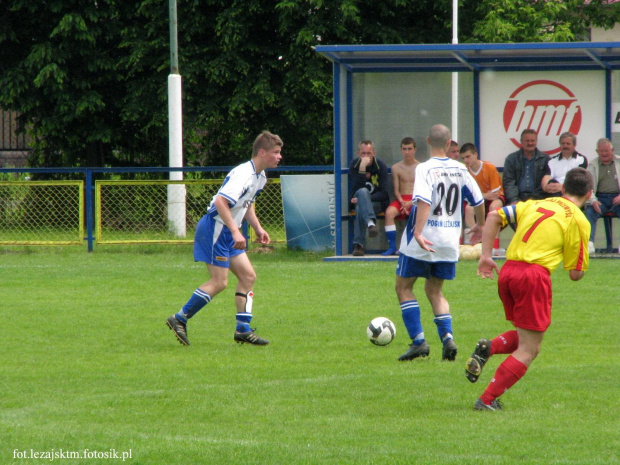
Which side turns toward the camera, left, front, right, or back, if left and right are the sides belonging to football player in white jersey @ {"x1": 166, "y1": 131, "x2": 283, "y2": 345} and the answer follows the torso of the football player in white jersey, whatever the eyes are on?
right

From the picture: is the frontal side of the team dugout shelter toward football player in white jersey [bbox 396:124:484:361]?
yes

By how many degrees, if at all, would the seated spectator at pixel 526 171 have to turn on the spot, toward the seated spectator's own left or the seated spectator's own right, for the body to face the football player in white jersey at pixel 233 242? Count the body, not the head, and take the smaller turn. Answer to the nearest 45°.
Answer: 0° — they already face them

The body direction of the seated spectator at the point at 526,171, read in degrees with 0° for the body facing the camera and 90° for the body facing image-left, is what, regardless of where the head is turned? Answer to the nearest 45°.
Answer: approximately 0°
